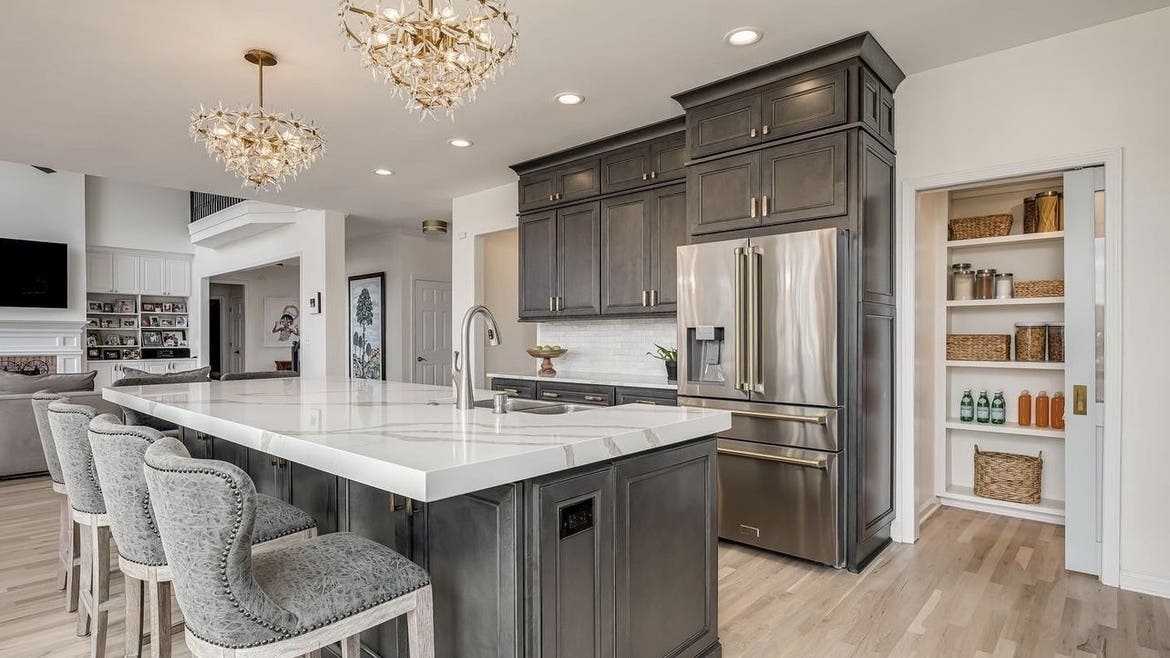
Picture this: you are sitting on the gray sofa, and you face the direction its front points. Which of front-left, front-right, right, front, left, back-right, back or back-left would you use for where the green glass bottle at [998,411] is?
back-right

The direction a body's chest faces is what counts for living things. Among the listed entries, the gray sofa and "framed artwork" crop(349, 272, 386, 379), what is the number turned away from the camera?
1

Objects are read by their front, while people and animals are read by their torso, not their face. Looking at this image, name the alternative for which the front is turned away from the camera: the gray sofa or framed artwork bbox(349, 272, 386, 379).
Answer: the gray sofa

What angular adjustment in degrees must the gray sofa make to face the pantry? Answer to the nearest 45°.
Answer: approximately 135° to its right

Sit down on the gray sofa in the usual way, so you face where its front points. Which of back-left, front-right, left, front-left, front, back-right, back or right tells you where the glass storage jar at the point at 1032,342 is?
back-right

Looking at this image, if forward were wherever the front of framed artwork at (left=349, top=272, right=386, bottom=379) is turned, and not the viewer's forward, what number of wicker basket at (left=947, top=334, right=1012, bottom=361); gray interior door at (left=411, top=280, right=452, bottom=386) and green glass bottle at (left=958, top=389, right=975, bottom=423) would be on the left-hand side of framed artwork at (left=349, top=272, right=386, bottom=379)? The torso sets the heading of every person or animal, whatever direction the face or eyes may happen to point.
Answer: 3

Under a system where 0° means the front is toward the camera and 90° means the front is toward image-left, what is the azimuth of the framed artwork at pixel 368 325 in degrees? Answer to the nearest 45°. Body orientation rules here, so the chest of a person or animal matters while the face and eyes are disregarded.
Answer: approximately 45°

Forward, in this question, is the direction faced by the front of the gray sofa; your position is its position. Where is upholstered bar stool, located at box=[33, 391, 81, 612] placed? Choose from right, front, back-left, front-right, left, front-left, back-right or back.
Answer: back

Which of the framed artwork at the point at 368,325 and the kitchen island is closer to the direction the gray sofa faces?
the framed artwork

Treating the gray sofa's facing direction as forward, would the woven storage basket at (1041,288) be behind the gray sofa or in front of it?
behind

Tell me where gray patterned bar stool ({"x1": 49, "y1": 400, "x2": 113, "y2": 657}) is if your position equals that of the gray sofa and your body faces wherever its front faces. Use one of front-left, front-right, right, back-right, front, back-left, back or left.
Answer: back

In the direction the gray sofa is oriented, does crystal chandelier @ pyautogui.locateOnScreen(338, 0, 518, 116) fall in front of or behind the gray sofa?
behind

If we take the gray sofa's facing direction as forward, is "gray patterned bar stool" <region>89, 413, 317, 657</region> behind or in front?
behind

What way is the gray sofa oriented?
away from the camera
